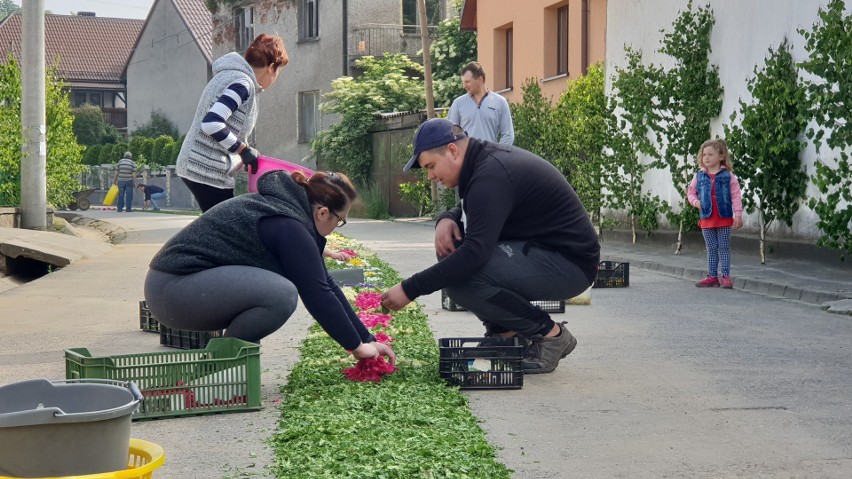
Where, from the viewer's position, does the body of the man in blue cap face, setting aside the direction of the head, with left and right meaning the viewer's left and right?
facing to the left of the viewer

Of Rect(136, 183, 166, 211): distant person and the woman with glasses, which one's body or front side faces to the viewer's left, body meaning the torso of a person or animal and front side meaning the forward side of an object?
the distant person

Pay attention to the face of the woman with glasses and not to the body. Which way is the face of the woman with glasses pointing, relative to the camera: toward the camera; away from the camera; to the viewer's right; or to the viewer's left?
to the viewer's right

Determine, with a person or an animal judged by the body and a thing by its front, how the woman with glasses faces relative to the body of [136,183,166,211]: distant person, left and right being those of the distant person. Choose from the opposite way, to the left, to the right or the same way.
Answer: the opposite way

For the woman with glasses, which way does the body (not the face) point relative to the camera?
to the viewer's right

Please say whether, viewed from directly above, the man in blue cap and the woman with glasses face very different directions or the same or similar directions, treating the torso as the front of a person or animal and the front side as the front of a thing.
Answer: very different directions

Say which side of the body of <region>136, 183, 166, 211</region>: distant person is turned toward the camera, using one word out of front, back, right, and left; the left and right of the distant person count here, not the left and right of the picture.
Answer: left

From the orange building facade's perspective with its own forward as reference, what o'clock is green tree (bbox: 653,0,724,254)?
The green tree is roughly at 10 o'clock from the orange building facade.

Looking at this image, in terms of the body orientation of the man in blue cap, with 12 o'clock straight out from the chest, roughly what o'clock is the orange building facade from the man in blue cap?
The orange building facade is roughly at 3 o'clock from the man in blue cap.

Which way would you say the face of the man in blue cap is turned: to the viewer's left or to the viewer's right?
to the viewer's left
